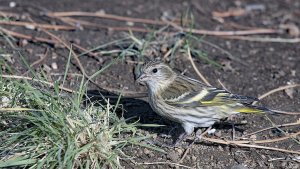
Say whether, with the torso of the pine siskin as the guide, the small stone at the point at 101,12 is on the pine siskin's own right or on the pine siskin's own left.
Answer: on the pine siskin's own right

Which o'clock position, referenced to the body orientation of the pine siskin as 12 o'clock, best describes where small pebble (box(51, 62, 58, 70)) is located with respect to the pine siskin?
The small pebble is roughly at 1 o'clock from the pine siskin.

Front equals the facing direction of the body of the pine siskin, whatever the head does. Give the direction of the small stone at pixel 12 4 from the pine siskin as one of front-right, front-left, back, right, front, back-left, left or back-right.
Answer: front-right

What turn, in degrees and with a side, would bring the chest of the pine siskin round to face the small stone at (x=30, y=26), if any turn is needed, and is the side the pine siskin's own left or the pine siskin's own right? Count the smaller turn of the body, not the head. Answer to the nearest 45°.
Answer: approximately 45° to the pine siskin's own right

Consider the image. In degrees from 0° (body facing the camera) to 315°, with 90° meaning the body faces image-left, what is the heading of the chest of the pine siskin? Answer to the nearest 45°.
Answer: approximately 90°

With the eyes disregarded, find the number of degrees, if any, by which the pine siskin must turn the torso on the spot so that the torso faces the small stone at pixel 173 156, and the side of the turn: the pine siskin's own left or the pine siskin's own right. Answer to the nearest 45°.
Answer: approximately 45° to the pine siskin's own left
